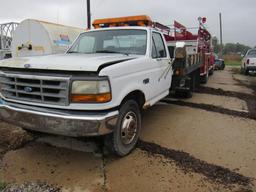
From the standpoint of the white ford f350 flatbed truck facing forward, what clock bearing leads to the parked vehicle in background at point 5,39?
The parked vehicle in background is roughly at 4 o'clock from the white ford f350 flatbed truck.

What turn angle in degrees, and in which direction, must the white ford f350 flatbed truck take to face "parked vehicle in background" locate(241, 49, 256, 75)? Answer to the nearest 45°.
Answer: approximately 180°

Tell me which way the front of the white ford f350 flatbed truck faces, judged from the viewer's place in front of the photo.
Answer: facing the viewer and to the left of the viewer

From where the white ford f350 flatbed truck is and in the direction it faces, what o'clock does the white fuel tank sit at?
The white fuel tank is roughly at 4 o'clock from the white ford f350 flatbed truck.
